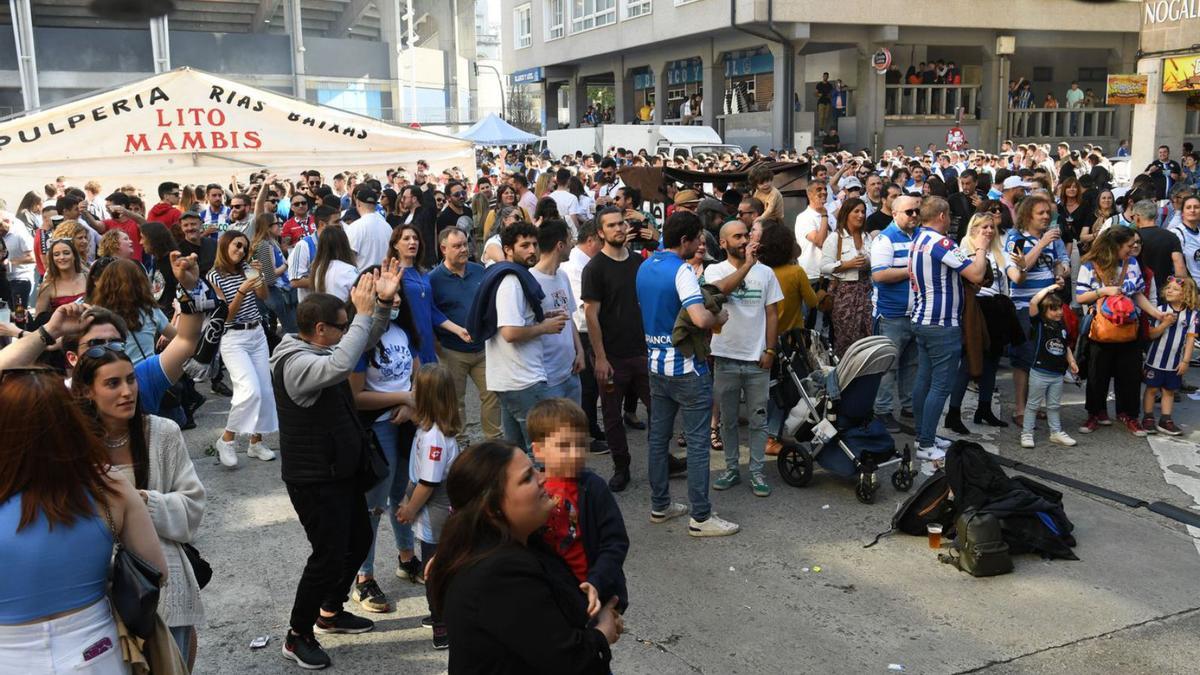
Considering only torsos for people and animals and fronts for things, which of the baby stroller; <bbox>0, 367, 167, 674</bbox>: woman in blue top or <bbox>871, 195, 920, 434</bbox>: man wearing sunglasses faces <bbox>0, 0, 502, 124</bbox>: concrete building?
the woman in blue top

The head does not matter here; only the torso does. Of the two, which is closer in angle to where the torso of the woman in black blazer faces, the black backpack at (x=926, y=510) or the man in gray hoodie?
the black backpack

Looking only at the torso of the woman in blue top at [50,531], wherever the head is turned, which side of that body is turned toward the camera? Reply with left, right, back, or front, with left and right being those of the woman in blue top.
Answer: back

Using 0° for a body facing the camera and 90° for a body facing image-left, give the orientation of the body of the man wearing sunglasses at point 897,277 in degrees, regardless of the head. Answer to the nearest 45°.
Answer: approximately 315°

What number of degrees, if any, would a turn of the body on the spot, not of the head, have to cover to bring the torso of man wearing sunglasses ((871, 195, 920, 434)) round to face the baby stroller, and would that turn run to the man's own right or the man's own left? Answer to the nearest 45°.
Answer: approximately 45° to the man's own right

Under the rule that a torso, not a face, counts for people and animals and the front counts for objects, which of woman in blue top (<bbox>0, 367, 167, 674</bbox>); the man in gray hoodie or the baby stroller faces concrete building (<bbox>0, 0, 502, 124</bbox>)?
the woman in blue top

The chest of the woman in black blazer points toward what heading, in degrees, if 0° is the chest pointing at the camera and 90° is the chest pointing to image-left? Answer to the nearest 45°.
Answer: approximately 270°

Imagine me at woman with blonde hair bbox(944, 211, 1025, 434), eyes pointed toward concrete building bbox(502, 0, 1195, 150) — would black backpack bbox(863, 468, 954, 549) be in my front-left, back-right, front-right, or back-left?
back-left

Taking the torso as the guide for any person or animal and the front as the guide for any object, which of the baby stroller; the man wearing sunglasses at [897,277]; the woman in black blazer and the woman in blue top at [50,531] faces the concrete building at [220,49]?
the woman in blue top

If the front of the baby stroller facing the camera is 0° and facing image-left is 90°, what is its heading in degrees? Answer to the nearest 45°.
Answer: approximately 315°

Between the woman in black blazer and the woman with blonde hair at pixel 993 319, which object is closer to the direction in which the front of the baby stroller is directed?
the woman in black blazer

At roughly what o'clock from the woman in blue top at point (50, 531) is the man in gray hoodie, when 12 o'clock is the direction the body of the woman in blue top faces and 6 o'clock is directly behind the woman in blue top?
The man in gray hoodie is roughly at 1 o'clock from the woman in blue top.

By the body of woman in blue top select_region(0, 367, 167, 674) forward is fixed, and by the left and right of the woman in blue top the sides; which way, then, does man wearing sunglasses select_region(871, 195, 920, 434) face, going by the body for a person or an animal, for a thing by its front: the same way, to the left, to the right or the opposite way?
the opposite way
